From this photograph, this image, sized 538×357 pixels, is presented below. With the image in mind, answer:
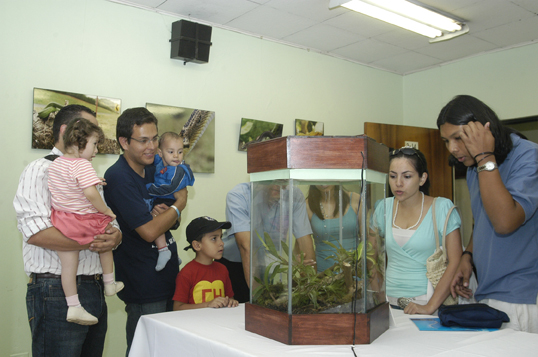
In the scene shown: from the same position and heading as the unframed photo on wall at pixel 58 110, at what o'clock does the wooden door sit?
The wooden door is roughly at 10 o'clock from the unframed photo on wall.

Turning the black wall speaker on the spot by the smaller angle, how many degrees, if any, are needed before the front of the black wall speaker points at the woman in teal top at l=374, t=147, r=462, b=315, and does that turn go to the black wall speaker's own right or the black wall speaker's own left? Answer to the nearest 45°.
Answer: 0° — it already faces them

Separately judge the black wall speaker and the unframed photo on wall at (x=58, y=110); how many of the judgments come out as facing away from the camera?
0

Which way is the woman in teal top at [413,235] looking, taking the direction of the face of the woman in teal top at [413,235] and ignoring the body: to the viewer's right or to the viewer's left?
to the viewer's left

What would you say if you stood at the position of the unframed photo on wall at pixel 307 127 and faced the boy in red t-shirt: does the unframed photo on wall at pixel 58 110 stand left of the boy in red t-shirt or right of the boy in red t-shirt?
right

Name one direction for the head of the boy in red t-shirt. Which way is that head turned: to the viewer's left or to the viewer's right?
to the viewer's right

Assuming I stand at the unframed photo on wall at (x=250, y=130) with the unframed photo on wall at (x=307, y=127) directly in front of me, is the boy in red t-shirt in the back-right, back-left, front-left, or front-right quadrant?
back-right

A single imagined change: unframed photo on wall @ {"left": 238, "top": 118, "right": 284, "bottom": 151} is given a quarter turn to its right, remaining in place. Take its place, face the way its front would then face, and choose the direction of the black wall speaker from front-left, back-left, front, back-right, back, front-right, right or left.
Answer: front

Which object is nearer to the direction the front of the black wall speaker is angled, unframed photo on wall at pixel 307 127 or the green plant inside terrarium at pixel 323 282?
the green plant inside terrarium

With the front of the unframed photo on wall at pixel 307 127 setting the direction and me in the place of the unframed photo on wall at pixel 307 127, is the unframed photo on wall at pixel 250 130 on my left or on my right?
on my right

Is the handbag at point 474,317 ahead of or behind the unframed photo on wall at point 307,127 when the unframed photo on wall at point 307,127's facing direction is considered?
ahead
